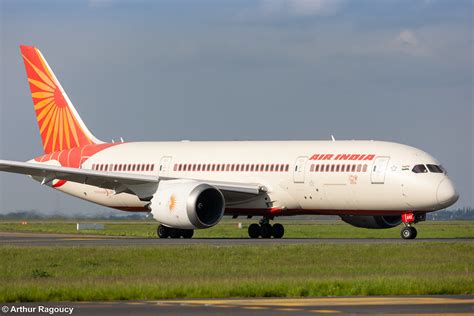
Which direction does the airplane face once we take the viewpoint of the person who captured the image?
facing the viewer and to the right of the viewer
